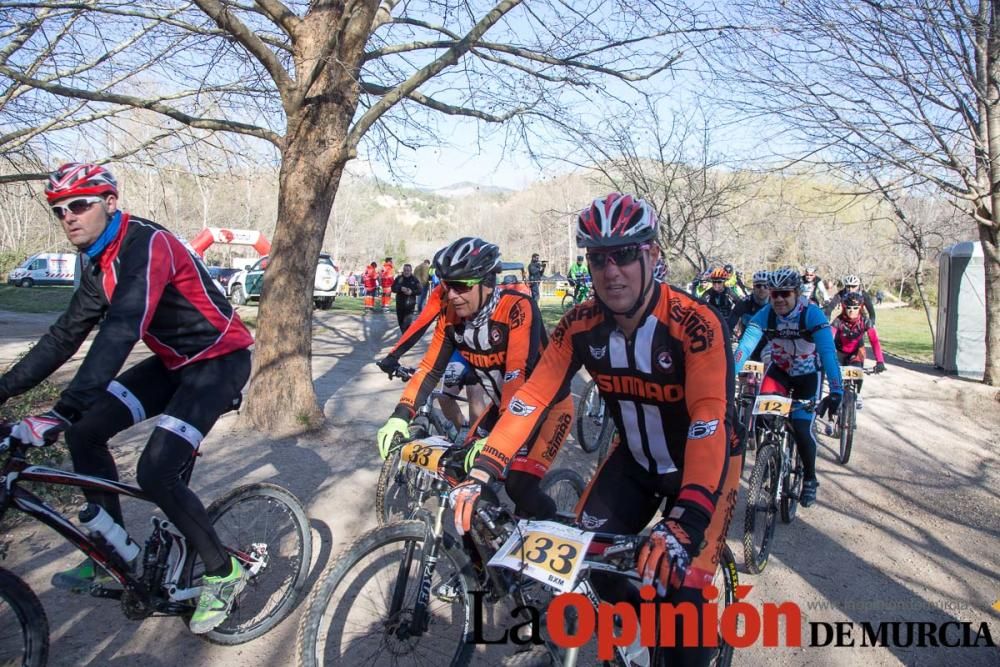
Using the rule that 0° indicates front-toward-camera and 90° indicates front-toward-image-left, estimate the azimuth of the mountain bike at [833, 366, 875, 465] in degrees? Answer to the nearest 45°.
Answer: approximately 0°

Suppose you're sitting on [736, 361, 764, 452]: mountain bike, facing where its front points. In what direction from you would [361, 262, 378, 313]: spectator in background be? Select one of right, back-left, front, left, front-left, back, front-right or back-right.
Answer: back-right

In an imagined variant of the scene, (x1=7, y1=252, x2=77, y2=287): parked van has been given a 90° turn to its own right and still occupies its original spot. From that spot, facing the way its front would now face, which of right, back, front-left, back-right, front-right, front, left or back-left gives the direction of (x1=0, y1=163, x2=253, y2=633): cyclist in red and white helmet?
back

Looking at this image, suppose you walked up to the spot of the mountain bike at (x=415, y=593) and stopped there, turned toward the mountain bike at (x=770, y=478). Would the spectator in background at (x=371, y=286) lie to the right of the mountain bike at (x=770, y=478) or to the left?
left

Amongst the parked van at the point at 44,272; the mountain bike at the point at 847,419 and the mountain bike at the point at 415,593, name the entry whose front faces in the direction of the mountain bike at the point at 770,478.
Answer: the mountain bike at the point at 847,419

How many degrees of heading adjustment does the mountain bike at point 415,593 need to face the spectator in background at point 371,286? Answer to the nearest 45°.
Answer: approximately 135° to its right

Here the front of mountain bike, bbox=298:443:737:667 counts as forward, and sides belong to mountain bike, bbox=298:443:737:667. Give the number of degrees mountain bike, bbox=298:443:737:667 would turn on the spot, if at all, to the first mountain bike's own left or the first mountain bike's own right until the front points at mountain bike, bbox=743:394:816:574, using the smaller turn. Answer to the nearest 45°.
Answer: approximately 180°

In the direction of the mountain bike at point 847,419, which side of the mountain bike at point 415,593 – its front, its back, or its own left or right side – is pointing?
back

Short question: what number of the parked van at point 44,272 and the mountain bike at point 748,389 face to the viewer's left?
1

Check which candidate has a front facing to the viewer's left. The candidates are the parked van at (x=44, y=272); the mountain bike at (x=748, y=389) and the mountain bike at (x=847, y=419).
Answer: the parked van

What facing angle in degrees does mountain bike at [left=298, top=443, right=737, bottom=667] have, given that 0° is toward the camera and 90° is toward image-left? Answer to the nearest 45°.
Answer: approximately 45°

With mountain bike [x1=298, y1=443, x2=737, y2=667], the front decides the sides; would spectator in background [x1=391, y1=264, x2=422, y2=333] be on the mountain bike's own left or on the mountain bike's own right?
on the mountain bike's own right

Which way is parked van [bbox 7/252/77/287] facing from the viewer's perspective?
to the viewer's left
